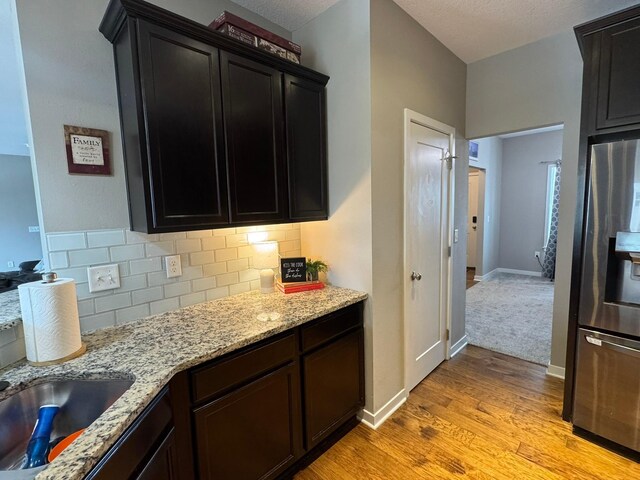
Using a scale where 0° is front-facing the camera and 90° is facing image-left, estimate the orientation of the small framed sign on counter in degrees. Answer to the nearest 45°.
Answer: approximately 0°

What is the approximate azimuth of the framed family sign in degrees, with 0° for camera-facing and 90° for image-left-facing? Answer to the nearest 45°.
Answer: approximately 315°

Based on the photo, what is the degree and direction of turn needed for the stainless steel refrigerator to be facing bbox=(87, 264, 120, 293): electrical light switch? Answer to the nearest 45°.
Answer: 0° — it already faces it

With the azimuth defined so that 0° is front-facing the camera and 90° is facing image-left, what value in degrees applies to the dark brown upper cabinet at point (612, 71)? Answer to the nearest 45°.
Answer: approximately 45°

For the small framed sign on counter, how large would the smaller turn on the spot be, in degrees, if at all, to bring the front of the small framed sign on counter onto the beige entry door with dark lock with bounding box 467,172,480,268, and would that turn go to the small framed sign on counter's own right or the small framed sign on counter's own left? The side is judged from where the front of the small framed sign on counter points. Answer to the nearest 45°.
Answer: approximately 135° to the small framed sign on counter's own left

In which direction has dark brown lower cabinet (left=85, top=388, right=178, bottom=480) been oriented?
to the viewer's right
